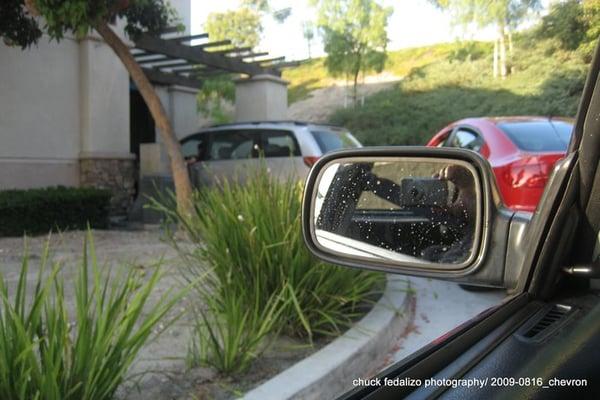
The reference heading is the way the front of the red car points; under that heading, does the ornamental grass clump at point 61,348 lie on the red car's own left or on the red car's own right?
on the red car's own left

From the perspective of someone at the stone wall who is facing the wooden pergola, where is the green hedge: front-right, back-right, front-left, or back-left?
back-left

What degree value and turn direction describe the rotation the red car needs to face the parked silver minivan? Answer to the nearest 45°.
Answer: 0° — it already faces it

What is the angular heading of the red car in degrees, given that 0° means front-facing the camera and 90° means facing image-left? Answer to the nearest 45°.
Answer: approximately 135°
